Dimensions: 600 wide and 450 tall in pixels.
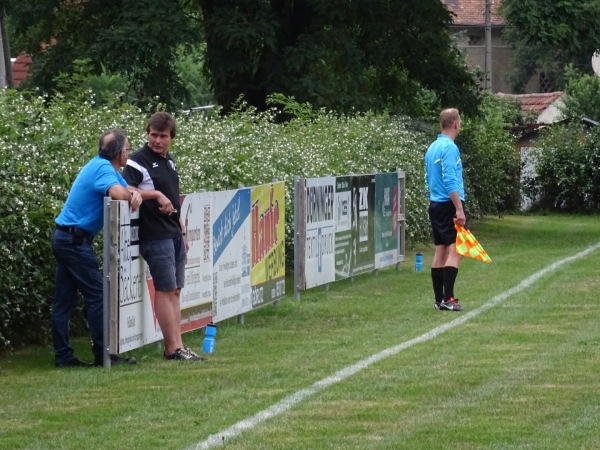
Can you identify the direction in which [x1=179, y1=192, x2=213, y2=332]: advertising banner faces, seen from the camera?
facing the viewer and to the right of the viewer

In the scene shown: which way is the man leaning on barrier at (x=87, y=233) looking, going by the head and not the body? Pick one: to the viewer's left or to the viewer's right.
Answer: to the viewer's right

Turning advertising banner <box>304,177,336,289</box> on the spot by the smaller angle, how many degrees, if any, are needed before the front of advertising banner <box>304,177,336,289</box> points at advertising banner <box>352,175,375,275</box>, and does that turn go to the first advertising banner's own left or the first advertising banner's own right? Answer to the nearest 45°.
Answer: approximately 135° to the first advertising banner's own left

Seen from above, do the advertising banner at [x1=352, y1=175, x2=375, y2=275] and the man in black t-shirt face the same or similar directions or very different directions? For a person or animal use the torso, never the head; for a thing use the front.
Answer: same or similar directions

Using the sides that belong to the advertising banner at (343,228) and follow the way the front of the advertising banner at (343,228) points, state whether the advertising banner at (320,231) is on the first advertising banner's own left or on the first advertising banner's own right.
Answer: on the first advertising banner's own right

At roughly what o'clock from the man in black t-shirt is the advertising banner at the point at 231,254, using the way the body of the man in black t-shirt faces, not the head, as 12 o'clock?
The advertising banner is roughly at 8 o'clock from the man in black t-shirt.

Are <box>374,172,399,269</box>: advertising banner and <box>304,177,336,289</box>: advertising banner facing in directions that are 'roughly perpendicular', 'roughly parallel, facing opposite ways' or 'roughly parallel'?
roughly parallel

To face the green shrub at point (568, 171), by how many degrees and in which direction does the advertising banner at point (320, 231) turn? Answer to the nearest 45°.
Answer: approximately 135° to its left

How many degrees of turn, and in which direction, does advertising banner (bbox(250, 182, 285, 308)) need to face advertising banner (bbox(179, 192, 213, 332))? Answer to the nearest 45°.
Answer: approximately 45° to its right

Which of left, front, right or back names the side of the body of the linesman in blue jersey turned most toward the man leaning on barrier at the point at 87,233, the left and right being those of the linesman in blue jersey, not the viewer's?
back

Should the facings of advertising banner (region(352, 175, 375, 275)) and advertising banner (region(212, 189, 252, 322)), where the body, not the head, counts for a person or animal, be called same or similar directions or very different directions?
same or similar directions

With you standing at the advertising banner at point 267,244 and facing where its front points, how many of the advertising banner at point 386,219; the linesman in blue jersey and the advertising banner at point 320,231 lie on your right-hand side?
0
